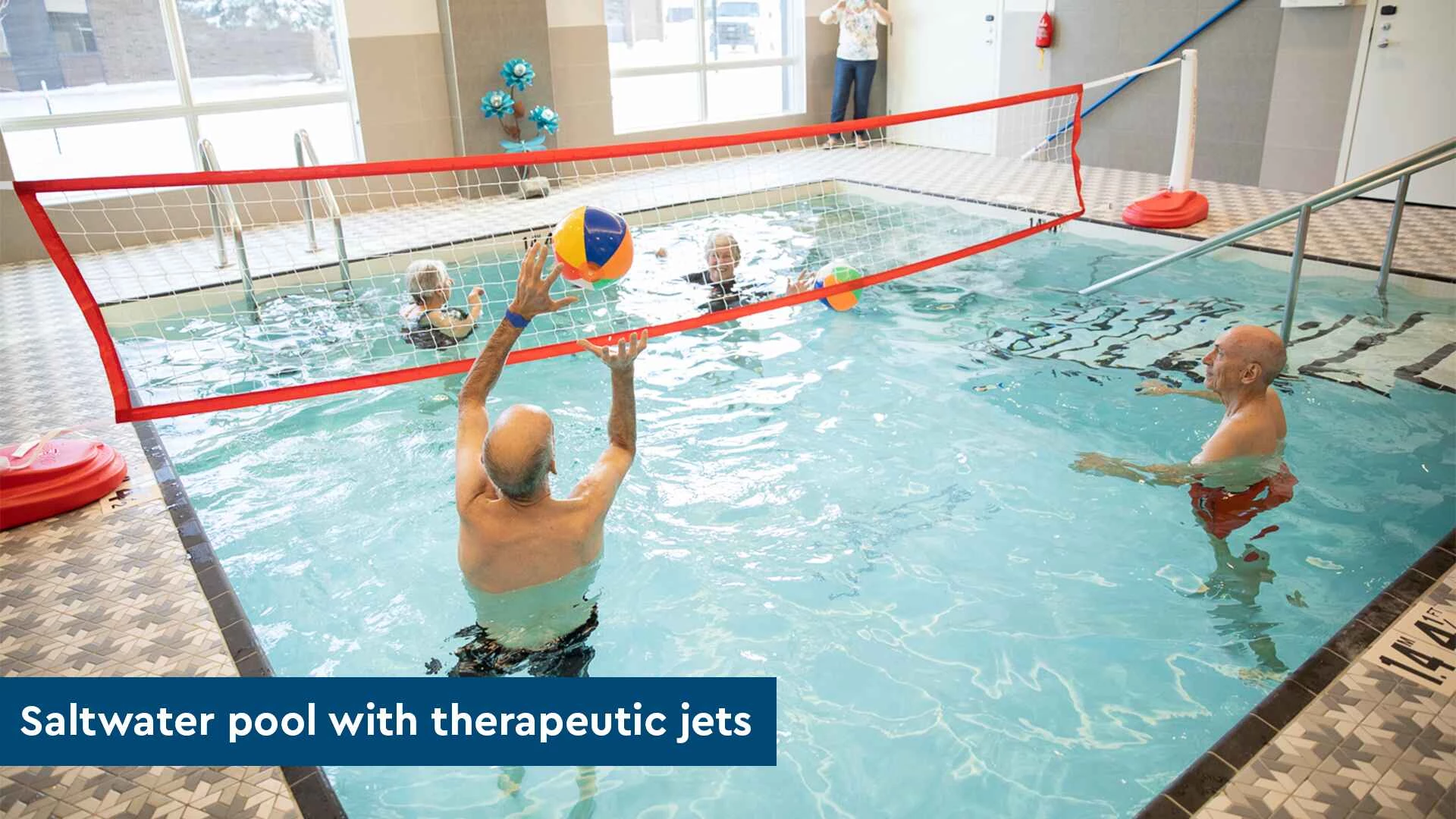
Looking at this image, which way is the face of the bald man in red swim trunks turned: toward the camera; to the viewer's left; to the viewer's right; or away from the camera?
to the viewer's left

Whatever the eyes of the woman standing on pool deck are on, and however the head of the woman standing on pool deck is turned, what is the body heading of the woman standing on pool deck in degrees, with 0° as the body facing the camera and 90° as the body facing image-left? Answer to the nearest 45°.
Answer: approximately 0°

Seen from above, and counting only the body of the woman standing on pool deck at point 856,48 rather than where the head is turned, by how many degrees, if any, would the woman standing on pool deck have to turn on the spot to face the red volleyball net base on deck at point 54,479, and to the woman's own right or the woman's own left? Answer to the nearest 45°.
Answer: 0° — they already face it

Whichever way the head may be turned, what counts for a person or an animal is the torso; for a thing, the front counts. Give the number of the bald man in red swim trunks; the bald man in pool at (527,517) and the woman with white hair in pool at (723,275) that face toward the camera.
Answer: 1

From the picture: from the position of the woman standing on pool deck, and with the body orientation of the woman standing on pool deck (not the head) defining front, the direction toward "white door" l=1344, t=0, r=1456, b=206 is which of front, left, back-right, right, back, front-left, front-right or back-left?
front-left

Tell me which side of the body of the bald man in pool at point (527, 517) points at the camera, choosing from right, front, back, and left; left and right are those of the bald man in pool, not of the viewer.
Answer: back

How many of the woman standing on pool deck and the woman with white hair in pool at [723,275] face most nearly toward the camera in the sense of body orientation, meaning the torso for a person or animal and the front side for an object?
2

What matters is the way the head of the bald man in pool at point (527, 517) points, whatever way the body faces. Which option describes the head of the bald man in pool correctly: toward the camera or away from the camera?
away from the camera

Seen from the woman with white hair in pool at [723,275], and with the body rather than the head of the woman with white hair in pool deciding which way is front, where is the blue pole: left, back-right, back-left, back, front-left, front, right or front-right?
back-left

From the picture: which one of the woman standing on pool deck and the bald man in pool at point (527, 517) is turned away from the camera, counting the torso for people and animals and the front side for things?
the bald man in pool

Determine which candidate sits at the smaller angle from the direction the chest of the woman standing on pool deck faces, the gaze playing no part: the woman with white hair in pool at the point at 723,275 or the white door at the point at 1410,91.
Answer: the woman with white hair in pool

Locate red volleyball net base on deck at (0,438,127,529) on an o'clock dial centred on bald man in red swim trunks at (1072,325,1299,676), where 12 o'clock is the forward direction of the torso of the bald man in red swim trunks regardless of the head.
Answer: The red volleyball net base on deck is roughly at 11 o'clock from the bald man in red swim trunks.

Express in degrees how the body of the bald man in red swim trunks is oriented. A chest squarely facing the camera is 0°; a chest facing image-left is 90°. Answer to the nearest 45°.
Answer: approximately 90°
